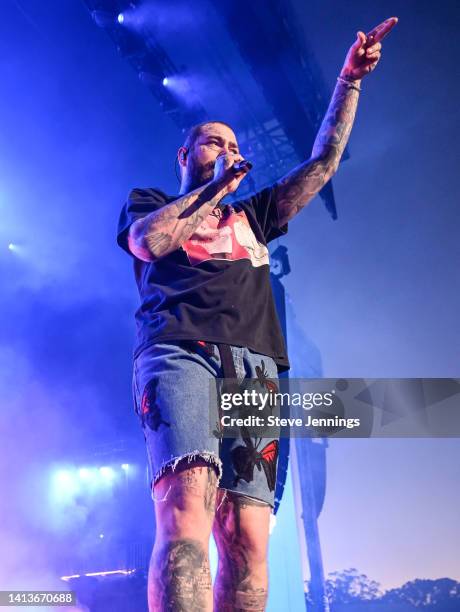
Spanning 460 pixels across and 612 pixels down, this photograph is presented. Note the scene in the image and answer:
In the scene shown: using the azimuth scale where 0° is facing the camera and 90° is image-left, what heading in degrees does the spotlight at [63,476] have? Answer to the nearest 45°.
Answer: approximately 0°

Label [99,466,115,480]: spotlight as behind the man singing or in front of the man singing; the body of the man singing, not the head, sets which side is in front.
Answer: behind

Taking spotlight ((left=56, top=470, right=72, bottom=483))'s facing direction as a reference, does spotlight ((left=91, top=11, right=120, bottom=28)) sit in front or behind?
in front

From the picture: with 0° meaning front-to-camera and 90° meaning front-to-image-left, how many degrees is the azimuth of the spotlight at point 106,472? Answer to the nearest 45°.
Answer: approximately 0°

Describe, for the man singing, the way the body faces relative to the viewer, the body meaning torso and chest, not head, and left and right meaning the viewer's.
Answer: facing the viewer and to the right of the viewer

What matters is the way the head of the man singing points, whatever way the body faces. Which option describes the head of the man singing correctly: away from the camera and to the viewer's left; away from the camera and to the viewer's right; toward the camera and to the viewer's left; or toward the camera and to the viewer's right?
toward the camera and to the viewer's right

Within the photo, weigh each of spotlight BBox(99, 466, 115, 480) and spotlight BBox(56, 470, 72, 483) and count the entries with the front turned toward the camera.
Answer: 2

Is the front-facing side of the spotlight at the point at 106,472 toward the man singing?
yes
